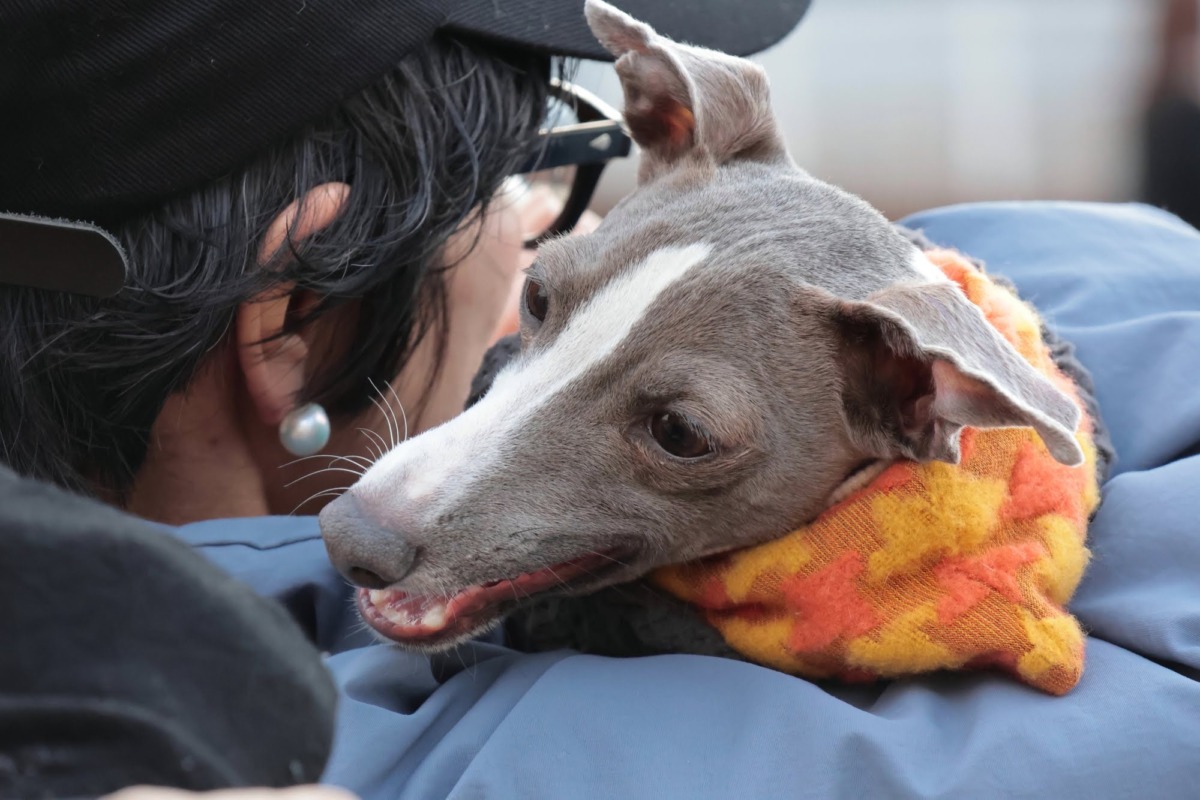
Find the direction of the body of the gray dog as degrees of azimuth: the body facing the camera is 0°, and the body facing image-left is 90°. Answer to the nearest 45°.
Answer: approximately 45°

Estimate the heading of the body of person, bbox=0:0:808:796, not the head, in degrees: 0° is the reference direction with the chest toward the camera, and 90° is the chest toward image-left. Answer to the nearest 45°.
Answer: approximately 225°

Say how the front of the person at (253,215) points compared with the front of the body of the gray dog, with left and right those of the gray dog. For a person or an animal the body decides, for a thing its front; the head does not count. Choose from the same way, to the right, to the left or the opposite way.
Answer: the opposite way

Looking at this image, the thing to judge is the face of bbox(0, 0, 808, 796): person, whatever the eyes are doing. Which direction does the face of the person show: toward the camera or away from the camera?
away from the camera
